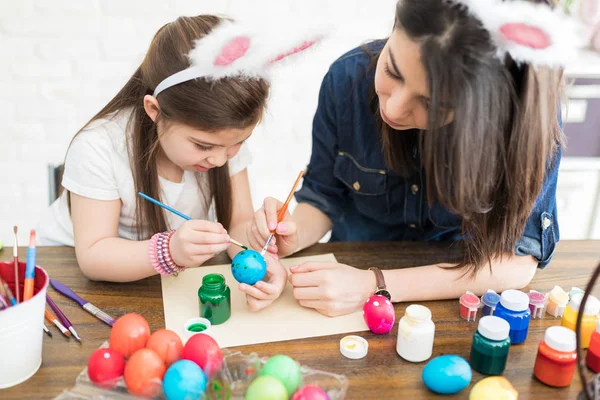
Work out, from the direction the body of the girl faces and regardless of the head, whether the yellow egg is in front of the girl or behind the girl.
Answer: in front

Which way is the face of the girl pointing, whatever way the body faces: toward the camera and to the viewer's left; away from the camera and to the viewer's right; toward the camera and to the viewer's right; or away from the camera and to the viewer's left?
toward the camera and to the viewer's right

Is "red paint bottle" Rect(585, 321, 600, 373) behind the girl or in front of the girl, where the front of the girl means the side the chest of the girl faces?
in front

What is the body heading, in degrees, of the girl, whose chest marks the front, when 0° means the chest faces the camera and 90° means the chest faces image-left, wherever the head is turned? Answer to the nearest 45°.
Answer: approximately 315°

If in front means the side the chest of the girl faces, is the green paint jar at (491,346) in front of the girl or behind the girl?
in front
